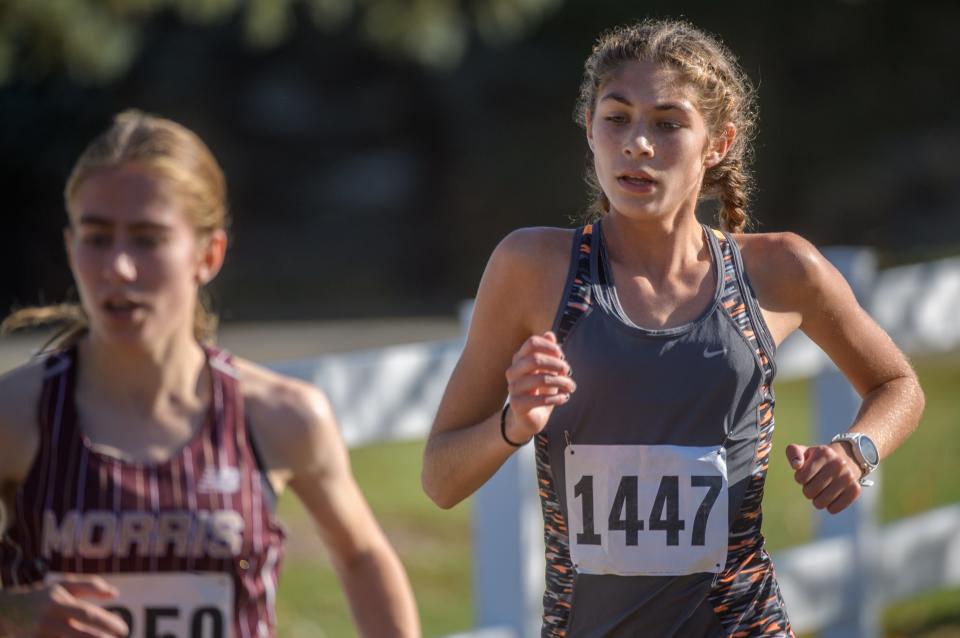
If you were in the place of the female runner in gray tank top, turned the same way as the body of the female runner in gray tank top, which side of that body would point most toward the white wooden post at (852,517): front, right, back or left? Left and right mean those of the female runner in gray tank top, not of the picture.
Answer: back

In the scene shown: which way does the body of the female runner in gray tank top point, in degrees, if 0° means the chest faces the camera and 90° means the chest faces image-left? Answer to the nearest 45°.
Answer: approximately 0°

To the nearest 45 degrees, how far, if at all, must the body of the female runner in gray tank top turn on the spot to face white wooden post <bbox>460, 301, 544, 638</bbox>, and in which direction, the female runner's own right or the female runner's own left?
approximately 180°

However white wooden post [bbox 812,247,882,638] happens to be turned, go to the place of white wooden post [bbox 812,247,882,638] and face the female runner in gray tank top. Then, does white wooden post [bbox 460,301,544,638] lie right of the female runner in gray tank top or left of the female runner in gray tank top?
right
